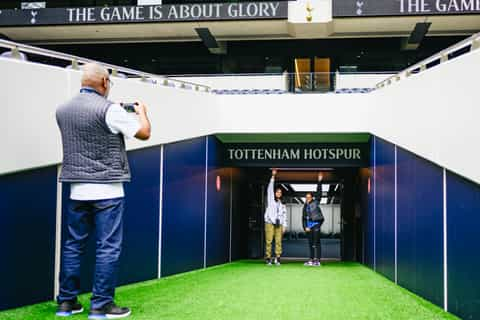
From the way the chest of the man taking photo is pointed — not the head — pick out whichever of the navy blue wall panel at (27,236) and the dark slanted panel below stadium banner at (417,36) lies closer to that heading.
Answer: the dark slanted panel below stadium banner

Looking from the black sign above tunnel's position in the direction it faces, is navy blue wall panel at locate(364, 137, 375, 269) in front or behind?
in front

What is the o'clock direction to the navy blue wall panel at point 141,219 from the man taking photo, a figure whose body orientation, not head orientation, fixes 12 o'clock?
The navy blue wall panel is roughly at 11 o'clock from the man taking photo.

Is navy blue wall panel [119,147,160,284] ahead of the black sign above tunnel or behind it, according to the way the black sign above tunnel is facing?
ahead

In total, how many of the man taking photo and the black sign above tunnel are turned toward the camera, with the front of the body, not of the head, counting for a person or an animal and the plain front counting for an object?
1

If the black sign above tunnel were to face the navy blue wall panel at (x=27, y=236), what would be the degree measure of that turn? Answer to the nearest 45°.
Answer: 0° — it already faces it

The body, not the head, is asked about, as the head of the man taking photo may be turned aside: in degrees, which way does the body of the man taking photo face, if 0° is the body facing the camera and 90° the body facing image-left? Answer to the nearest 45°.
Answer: approximately 225°

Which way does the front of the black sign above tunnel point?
toward the camera

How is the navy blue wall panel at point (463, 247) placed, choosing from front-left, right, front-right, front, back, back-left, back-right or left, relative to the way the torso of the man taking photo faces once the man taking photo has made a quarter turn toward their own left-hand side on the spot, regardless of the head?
back-right

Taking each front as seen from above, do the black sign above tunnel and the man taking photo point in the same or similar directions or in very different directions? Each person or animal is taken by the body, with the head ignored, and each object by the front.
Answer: very different directions

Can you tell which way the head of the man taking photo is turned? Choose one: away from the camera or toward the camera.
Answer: away from the camera

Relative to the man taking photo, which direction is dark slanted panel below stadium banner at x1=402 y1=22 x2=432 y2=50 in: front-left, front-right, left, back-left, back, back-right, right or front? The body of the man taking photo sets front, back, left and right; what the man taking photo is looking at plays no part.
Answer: front
